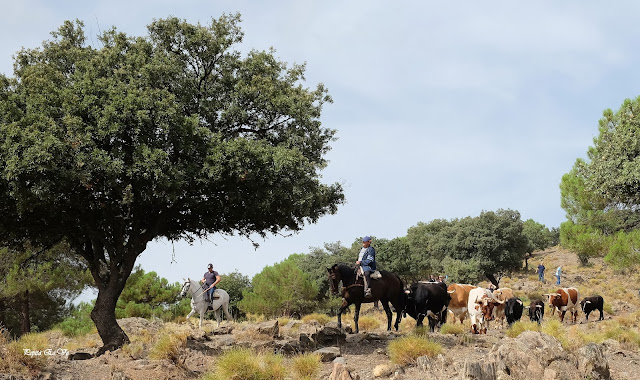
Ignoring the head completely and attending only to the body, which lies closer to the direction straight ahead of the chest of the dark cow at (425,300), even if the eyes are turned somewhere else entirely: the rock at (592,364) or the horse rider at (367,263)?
the horse rider

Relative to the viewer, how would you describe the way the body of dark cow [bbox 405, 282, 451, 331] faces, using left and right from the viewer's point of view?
facing the viewer and to the left of the viewer

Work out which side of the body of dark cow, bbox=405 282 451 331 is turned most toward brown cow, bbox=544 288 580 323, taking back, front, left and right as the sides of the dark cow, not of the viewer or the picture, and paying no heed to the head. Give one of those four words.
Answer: back

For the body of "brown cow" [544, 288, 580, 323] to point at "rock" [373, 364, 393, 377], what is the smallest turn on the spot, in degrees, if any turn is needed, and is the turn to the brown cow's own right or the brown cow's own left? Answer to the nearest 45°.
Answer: approximately 45° to the brown cow's own left

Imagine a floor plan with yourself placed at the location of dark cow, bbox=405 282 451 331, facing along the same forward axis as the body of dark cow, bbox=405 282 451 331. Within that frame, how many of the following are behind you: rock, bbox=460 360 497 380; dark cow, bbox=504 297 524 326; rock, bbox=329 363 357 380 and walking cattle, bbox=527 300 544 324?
2

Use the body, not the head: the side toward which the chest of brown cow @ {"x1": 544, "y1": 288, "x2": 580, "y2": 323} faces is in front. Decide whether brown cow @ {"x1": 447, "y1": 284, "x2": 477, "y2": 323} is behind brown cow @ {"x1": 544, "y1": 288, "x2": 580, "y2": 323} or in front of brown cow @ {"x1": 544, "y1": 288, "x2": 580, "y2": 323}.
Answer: in front

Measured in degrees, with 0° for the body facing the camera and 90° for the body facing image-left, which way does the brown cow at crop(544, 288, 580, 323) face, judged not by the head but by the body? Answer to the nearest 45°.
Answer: approximately 45°

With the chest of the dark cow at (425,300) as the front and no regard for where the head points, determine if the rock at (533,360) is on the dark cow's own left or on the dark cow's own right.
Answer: on the dark cow's own left

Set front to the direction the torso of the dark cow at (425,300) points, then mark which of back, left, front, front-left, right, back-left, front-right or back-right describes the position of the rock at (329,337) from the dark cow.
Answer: front

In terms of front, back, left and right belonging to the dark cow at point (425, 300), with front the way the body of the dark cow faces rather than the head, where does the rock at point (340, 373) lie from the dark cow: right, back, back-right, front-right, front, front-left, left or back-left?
front-left

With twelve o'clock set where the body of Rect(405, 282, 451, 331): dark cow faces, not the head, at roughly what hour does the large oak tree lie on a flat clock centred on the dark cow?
The large oak tree is roughly at 12 o'clock from the dark cow.

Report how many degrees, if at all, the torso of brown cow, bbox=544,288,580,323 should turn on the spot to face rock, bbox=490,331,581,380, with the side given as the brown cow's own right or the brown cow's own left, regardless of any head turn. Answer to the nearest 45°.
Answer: approximately 45° to the brown cow's own left

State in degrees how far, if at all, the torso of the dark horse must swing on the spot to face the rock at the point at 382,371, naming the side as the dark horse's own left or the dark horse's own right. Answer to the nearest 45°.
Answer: approximately 90° to the dark horse's own left

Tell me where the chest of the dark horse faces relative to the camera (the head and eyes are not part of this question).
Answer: to the viewer's left

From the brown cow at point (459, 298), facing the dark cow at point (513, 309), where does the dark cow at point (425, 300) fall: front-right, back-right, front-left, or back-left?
back-right

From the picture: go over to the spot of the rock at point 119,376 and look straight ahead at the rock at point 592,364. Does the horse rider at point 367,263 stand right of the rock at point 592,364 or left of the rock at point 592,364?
left

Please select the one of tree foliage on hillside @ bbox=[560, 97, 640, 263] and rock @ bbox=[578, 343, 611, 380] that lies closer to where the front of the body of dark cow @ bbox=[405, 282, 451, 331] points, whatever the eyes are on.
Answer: the rock

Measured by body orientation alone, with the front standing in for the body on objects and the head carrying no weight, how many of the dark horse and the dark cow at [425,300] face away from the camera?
0
